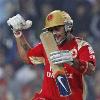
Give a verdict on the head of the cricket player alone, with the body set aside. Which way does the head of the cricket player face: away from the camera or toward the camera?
toward the camera

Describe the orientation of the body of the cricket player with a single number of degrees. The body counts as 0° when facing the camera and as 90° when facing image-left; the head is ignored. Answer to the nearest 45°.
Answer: approximately 45°
